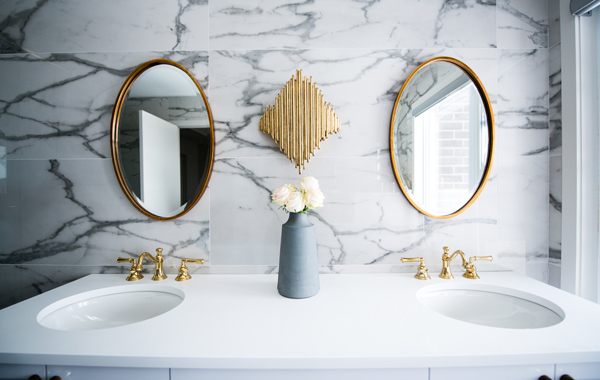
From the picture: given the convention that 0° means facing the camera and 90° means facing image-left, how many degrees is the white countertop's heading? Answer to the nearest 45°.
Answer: approximately 0°

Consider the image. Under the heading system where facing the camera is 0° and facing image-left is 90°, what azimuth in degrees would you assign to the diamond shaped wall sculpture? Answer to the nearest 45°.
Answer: approximately 0°

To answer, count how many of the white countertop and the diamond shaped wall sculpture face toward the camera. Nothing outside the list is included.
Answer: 2
